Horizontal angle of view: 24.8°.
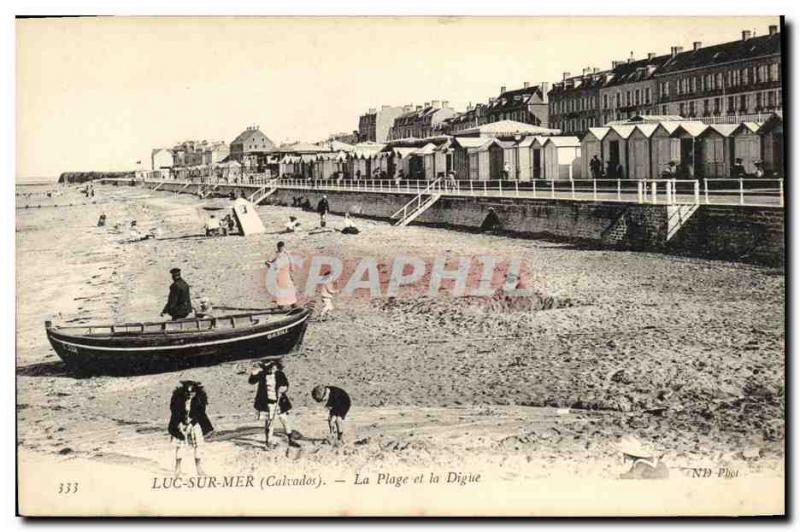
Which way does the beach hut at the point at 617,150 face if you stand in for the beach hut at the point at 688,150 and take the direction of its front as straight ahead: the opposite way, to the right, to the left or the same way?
the same way

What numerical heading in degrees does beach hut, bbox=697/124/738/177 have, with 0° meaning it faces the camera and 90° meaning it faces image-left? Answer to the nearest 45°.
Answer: approximately 45°

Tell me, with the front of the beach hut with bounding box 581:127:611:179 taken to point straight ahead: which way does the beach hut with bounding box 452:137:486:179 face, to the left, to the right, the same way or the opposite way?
the same way

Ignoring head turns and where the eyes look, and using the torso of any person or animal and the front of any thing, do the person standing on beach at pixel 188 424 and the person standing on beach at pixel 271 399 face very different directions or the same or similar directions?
same or similar directions

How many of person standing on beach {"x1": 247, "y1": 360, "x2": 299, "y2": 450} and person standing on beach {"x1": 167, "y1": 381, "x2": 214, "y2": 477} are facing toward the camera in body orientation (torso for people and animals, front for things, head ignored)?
2

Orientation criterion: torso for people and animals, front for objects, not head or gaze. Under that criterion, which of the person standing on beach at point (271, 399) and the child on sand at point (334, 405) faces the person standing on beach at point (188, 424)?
the child on sand

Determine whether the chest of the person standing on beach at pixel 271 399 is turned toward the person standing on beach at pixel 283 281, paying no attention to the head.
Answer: no

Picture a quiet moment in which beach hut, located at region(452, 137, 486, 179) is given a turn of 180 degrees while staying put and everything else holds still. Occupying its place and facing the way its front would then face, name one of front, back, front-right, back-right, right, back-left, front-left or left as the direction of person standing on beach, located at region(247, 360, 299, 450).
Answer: back-right

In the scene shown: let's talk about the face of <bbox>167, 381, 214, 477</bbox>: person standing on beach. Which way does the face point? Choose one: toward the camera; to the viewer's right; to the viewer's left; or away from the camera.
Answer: toward the camera

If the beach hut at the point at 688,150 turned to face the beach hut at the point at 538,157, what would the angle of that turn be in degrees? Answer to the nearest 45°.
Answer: approximately 90° to its right

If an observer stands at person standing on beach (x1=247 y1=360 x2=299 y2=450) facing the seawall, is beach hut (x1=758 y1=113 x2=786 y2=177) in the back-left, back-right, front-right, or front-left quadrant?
front-right

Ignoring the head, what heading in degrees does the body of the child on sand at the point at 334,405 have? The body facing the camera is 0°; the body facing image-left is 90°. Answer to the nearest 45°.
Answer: approximately 90°

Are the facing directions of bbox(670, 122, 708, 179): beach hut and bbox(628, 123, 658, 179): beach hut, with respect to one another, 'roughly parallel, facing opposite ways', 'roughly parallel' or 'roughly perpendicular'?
roughly parallel

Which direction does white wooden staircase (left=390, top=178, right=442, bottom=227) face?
to the viewer's left
